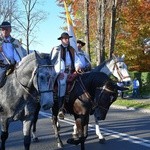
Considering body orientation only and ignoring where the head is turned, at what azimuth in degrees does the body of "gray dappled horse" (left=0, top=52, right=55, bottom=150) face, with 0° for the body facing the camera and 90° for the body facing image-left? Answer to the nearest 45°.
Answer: approximately 315°

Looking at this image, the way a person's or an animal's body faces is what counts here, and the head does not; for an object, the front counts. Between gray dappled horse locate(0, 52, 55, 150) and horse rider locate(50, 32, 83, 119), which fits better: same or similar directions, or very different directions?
same or similar directions

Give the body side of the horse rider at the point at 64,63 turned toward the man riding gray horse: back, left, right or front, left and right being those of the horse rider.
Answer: right

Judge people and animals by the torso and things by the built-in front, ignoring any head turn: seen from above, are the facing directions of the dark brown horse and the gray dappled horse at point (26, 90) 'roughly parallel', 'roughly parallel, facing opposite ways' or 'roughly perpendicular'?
roughly parallel

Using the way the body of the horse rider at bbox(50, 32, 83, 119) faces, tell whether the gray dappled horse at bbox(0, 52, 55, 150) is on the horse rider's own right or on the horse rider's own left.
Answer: on the horse rider's own right

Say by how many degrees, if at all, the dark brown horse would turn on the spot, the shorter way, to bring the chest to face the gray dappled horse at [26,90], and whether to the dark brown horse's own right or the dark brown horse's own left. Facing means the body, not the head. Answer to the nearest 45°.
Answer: approximately 90° to the dark brown horse's own right
